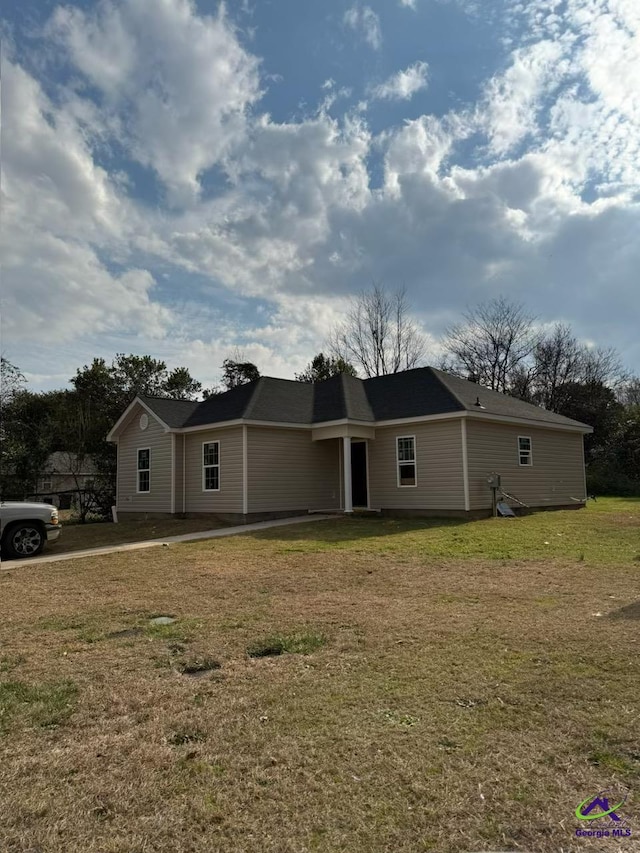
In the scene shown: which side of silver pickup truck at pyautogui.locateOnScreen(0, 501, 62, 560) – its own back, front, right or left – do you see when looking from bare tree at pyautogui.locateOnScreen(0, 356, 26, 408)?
left

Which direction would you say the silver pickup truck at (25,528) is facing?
to the viewer's right

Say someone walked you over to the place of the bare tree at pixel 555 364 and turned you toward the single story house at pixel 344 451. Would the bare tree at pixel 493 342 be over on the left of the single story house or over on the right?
right

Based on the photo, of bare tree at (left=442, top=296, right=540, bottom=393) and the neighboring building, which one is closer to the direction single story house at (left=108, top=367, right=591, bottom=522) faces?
the neighboring building

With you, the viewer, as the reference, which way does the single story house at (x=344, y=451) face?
facing the viewer and to the left of the viewer

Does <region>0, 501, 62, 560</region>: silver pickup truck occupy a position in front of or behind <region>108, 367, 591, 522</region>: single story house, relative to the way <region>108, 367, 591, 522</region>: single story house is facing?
in front

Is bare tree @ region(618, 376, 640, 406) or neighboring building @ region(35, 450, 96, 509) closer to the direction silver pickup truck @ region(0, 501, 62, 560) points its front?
the bare tree

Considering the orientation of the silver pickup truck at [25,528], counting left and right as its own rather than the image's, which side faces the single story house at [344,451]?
front

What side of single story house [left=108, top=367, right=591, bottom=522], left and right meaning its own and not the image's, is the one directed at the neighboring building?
right

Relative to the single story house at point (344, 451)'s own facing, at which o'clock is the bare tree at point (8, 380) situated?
The bare tree is roughly at 2 o'clock from the single story house.

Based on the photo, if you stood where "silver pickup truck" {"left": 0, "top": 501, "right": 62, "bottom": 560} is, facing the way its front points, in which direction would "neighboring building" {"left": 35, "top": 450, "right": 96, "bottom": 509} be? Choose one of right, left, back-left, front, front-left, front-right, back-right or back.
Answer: left

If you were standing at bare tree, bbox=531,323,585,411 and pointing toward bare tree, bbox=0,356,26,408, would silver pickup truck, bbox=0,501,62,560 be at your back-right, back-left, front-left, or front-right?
front-left

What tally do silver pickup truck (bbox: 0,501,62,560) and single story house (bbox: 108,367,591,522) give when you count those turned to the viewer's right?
1

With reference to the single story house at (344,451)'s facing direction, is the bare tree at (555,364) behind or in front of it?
behind

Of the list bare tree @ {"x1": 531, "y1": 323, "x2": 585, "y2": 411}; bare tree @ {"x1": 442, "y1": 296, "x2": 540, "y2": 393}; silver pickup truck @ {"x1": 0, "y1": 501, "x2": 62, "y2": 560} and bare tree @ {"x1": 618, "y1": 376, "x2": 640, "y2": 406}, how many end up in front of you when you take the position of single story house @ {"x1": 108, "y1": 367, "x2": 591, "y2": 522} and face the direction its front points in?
1

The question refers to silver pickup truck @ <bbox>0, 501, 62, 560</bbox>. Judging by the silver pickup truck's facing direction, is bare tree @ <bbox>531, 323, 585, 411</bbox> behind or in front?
in front

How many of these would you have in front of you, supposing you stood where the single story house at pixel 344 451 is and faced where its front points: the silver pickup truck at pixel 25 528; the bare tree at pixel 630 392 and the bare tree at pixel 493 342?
1
